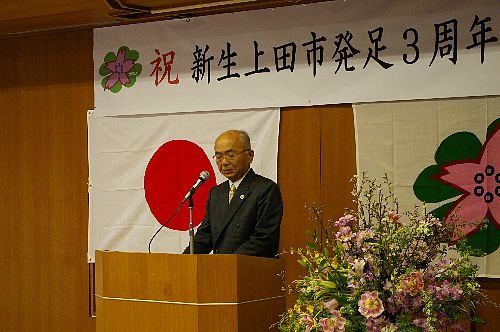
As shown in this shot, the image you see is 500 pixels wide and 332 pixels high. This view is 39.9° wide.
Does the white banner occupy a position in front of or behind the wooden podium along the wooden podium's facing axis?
behind

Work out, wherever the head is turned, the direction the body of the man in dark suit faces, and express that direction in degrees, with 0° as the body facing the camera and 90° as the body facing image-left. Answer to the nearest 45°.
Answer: approximately 45°

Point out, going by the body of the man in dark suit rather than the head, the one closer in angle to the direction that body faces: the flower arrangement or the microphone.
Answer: the microphone

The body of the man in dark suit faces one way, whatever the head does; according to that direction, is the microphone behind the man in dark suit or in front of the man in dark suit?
in front

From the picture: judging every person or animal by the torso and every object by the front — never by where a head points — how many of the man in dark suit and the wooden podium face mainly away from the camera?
0

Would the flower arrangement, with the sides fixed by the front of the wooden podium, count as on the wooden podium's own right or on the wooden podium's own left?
on the wooden podium's own left

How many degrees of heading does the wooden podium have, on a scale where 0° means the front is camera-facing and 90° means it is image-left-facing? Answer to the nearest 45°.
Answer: approximately 45°
